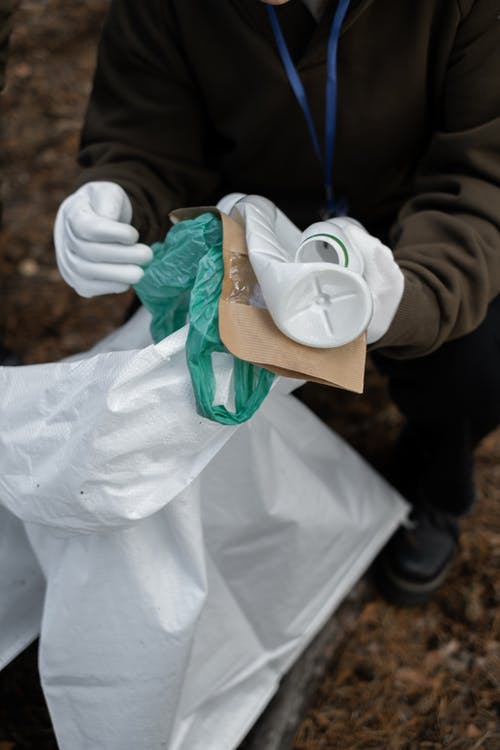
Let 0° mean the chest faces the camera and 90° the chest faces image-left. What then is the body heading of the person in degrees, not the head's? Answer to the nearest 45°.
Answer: approximately 0°
